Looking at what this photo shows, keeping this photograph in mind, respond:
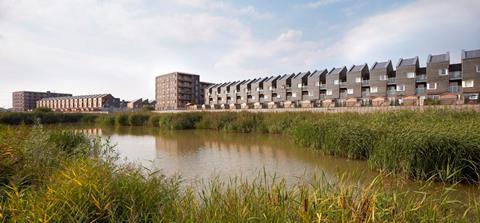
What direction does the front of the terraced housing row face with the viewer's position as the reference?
facing the viewer and to the left of the viewer

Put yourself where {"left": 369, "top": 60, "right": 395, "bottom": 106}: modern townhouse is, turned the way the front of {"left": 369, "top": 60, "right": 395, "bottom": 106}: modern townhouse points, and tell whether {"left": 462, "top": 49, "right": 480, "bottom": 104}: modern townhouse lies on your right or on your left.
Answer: on your left

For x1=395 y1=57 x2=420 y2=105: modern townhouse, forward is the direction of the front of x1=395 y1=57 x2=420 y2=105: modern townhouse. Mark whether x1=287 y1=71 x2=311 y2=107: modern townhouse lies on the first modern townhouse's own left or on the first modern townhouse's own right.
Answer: on the first modern townhouse's own right

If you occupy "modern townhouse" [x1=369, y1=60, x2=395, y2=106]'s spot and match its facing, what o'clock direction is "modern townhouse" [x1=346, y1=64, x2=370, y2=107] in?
"modern townhouse" [x1=346, y1=64, x2=370, y2=107] is roughly at 2 o'clock from "modern townhouse" [x1=369, y1=60, x2=395, y2=106].

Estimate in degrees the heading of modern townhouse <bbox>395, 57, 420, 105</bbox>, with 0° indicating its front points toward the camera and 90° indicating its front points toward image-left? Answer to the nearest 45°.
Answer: approximately 45°

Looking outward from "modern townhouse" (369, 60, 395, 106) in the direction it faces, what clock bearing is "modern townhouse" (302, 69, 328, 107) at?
"modern townhouse" (302, 69, 328, 107) is roughly at 2 o'clock from "modern townhouse" (369, 60, 395, 106).

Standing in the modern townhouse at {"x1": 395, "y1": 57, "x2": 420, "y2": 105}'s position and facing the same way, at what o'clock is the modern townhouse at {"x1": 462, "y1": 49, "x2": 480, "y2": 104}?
the modern townhouse at {"x1": 462, "y1": 49, "x2": 480, "y2": 104} is roughly at 8 o'clock from the modern townhouse at {"x1": 395, "y1": 57, "x2": 420, "y2": 105}.

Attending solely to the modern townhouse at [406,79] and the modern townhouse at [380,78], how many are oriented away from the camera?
0
